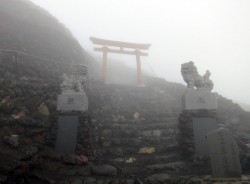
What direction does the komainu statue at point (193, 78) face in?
to the viewer's left

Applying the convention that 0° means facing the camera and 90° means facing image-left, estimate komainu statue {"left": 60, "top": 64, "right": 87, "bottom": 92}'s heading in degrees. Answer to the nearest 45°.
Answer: approximately 270°

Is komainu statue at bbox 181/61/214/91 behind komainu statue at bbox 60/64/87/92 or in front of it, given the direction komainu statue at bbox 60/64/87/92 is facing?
in front

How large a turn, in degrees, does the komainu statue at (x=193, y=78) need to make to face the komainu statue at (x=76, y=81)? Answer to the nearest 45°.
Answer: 0° — it already faces it

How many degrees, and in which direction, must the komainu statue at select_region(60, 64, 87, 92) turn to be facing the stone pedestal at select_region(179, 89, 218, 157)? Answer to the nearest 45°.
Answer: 0° — it already faces it

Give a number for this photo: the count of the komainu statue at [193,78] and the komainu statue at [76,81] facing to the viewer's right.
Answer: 1
